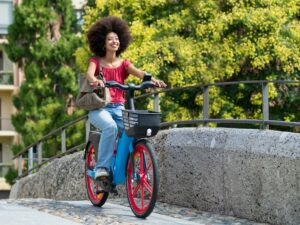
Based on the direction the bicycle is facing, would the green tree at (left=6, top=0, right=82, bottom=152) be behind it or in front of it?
behind

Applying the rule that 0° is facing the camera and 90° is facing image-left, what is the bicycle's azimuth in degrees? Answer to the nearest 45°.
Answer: approximately 315°
